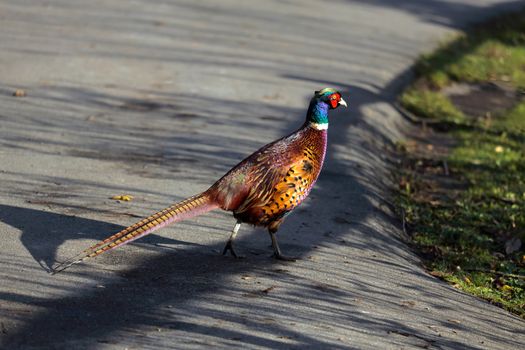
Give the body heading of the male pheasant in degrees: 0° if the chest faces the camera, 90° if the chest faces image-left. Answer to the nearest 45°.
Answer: approximately 270°

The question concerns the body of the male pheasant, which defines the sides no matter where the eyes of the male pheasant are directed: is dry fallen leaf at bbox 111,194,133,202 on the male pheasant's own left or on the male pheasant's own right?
on the male pheasant's own left
